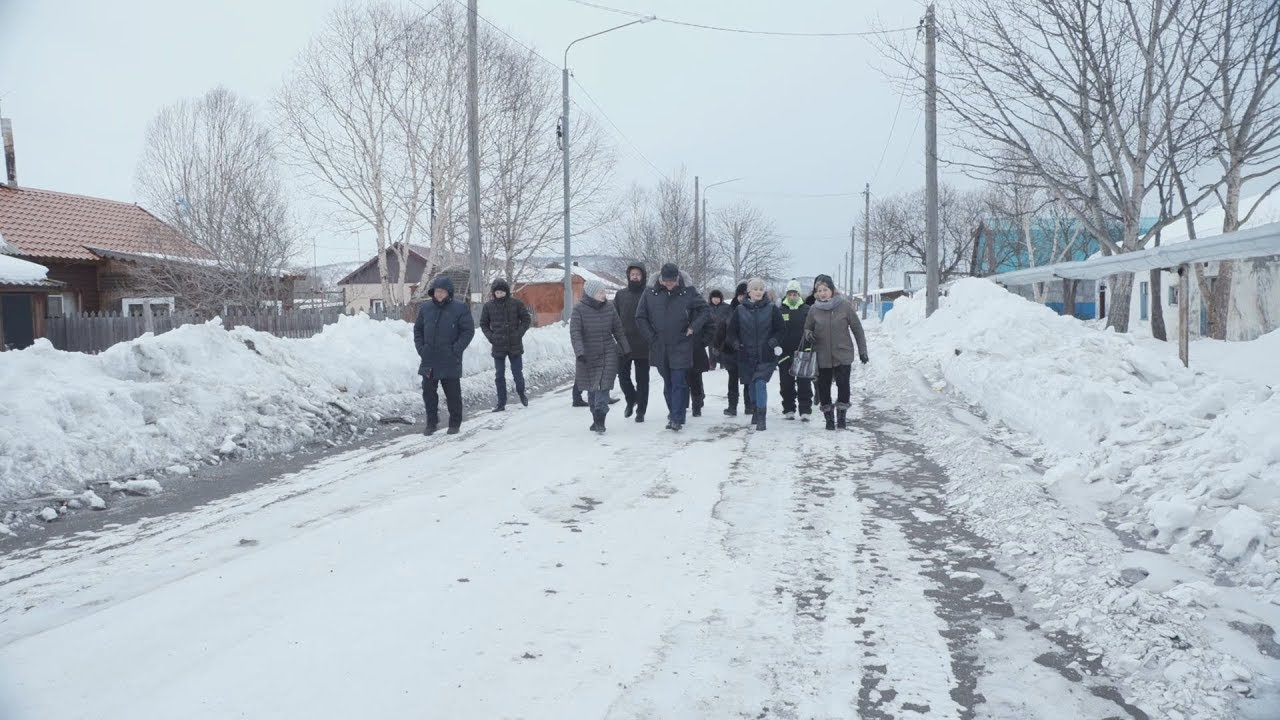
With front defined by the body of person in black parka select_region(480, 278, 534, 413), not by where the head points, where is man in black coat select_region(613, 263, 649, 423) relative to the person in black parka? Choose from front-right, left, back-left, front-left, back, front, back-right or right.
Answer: front-left

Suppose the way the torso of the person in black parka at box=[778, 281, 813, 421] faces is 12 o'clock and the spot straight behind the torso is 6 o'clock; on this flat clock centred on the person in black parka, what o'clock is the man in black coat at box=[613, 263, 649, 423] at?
The man in black coat is roughly at 3 o'clock from the person in black parka.

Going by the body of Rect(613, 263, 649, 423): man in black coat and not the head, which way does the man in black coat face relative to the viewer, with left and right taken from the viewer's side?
facing the viewer

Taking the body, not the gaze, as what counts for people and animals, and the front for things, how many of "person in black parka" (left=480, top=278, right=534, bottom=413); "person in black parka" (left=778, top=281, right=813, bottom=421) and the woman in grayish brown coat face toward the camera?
3

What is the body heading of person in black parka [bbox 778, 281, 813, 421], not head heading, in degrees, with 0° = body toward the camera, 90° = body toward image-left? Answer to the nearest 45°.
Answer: approximately 0°

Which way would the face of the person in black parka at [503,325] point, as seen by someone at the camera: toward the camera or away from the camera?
toward the camera

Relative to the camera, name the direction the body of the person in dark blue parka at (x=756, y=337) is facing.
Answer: toward the camera

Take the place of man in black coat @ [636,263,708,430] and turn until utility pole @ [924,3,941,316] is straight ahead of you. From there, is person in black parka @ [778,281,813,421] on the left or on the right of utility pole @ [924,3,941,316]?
right

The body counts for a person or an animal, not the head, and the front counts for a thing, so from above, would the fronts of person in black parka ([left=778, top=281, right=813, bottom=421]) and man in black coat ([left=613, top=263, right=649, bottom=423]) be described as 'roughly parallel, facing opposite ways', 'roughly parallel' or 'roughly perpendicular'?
roughly parallel

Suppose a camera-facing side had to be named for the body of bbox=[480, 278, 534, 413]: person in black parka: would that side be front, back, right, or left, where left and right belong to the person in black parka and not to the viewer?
front

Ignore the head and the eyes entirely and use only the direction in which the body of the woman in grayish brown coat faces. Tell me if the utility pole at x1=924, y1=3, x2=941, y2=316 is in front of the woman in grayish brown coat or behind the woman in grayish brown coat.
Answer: behind

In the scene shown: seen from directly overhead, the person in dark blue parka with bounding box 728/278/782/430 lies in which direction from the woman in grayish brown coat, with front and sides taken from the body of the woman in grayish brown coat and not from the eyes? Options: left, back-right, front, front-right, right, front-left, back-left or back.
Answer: right

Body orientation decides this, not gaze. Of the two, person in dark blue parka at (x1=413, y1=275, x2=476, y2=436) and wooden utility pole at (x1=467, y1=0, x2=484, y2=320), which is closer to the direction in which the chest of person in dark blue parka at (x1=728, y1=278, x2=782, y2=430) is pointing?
the person in dark blue parka

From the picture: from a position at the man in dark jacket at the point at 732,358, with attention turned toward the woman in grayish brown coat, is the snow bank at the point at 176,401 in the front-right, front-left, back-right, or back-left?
back-right

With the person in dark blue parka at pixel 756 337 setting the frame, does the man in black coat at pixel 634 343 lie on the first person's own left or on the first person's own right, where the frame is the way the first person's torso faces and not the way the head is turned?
on the first person's own right

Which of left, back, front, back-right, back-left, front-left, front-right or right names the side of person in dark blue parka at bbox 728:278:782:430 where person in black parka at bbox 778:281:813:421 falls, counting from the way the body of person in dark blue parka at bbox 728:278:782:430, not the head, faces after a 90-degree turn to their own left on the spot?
front-left
